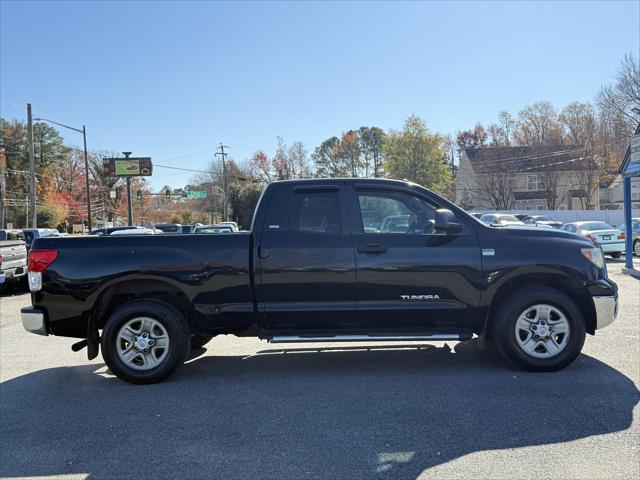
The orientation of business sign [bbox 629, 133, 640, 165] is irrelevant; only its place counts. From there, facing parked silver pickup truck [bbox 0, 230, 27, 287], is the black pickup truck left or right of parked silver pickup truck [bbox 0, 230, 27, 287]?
left

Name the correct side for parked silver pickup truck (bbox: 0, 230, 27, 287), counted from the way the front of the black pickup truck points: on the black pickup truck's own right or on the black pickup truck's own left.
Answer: on the black pickup truck's own left

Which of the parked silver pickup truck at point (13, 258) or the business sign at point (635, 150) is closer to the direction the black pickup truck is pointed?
the business sign

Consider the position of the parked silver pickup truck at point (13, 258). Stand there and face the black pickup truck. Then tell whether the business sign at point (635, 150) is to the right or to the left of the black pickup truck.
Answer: left

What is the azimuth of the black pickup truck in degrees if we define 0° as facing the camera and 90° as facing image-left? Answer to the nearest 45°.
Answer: approximately 270°

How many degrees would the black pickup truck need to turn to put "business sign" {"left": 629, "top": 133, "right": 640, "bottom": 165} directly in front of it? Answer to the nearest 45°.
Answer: approximately 45° to its left
